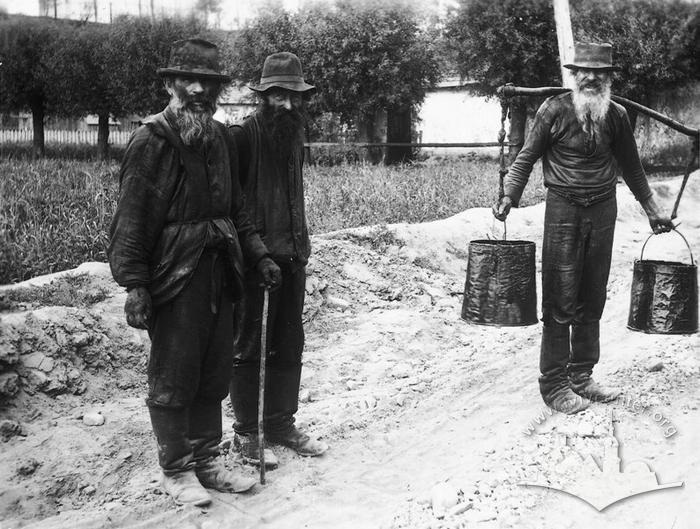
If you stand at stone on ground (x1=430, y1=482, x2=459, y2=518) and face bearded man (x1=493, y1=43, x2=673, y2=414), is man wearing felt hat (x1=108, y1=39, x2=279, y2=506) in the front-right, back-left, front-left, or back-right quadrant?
back-left

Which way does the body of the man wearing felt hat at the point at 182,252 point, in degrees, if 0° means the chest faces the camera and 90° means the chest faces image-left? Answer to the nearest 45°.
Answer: approximately 315°

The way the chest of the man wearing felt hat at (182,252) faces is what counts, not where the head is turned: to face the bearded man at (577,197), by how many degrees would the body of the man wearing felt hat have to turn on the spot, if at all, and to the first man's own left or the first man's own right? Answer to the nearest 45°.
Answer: approximately 45° to the first man's own left

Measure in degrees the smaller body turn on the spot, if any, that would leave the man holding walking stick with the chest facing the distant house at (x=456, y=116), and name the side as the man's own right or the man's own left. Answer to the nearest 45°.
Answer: approximately 135° to the man's own left

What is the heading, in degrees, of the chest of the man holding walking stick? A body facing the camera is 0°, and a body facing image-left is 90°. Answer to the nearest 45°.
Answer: approximately 315°

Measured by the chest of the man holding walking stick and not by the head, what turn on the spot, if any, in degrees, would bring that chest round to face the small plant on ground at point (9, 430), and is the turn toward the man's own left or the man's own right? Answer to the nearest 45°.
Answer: approximately 135° to the man's own right

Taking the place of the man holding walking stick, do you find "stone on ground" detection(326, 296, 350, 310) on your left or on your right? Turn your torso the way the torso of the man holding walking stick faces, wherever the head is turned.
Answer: on your left
